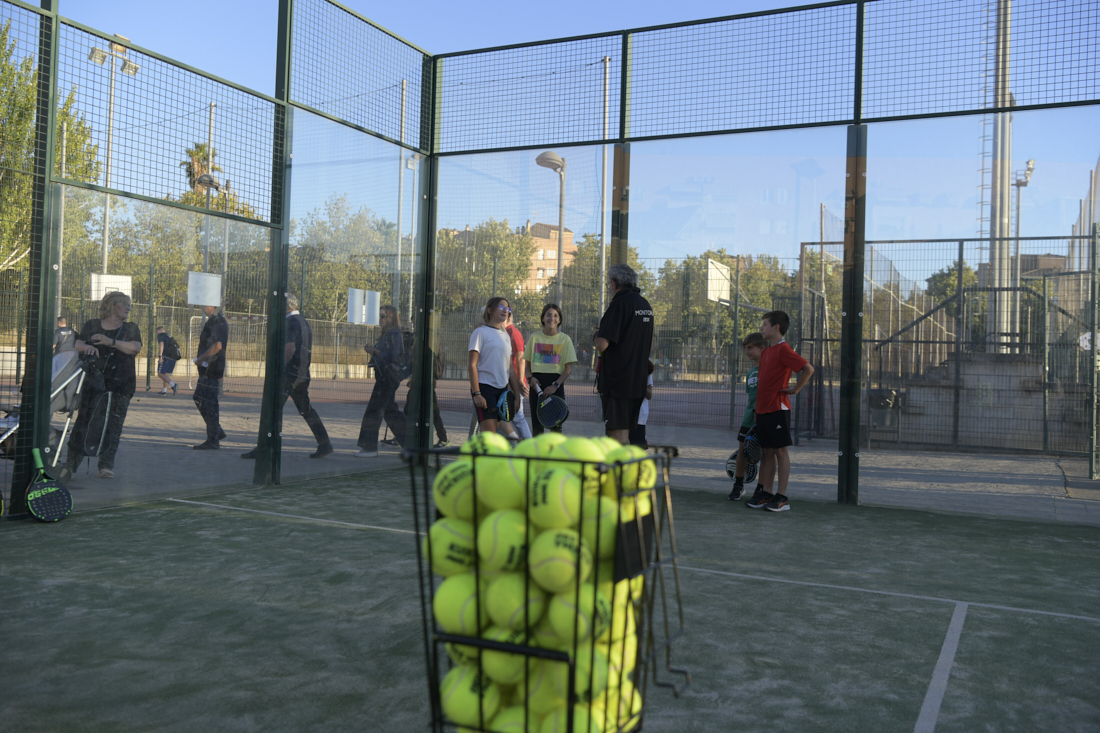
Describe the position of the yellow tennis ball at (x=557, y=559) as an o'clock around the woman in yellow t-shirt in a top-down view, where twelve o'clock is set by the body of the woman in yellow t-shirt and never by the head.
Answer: The yellow tennis ball is roughly at 12 o'clock from the woman in yellow t-shirt.

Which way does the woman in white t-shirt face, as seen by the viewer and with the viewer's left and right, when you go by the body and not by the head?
facing the viewer and to the right of the viewer

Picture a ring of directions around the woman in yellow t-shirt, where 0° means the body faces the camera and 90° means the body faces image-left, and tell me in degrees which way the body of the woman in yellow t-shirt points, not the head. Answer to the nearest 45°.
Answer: approximately 0°

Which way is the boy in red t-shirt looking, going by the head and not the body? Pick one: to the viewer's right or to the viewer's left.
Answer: to the viewer's left

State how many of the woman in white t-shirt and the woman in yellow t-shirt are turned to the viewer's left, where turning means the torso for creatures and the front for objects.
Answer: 0

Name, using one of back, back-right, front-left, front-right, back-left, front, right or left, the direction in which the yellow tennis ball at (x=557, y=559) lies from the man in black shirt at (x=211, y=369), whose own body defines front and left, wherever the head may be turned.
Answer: left

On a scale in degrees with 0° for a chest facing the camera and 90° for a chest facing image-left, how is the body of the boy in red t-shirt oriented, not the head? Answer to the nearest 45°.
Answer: approximately 45°

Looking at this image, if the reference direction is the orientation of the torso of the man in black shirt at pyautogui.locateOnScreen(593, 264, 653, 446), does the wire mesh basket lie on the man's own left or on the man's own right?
on the man's own left

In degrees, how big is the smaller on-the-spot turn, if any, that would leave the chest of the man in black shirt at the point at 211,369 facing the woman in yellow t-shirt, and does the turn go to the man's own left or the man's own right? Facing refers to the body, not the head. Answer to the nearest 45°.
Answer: approximately 180°

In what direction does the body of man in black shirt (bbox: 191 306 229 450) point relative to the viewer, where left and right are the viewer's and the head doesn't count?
facing to the left of the viewer

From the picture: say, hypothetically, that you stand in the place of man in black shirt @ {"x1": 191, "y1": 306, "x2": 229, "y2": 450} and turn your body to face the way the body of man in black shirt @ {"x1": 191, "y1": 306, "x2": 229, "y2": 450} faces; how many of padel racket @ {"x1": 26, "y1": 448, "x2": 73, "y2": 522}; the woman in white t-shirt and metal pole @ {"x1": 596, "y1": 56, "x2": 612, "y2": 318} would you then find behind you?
2
